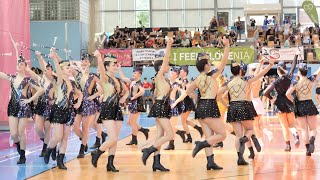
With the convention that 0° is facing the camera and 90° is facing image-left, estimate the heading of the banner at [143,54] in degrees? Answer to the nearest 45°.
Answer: approximately 0°

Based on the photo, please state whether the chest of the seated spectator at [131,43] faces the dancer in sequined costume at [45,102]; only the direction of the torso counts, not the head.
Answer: yes

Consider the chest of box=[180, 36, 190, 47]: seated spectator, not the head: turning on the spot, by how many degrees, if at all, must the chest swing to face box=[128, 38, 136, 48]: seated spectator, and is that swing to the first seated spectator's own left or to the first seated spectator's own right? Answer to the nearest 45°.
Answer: approximately 90° to the first seated spectator's own right

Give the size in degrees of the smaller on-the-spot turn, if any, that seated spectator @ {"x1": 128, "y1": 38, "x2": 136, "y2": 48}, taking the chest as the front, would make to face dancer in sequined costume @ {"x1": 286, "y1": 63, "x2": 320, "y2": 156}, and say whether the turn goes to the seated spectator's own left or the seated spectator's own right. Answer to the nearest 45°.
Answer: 0° — they already face them

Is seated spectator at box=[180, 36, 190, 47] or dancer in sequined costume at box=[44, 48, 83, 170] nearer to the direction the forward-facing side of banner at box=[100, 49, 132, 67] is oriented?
the dancer in sequined costume

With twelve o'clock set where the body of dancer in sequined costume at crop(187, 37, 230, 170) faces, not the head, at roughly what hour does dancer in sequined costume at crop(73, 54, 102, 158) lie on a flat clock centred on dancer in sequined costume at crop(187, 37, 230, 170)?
dancer in sequined costume at crop(73, 54, 102, 158) is roughly at 9 o'clock from dancer in sequined costume at crop(187, 37, 230, 170).

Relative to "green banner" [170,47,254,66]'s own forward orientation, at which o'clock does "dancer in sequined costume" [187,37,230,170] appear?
The dancer in sequined costume is roughly at 12 o'clock from the green banner.

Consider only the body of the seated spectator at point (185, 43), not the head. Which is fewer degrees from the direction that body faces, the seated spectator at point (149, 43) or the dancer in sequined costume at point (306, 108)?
the dancer in sequined costume
